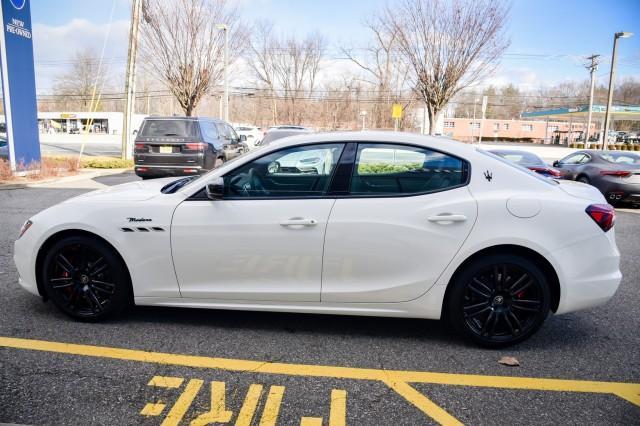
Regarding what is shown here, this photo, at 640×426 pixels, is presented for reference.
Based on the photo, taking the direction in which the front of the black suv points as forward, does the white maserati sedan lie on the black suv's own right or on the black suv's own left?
on the black suv's own right

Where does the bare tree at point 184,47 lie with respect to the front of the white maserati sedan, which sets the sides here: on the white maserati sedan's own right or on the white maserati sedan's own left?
on the white maserati sedan's own right

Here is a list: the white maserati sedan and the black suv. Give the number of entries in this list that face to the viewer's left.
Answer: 1

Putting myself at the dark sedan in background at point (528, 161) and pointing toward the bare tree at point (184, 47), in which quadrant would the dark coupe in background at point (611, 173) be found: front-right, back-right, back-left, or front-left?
back-right

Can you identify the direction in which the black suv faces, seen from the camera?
facing away from the viewer and to the right of the viewer

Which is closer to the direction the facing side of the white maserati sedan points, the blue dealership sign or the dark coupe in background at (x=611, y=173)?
the blue dealership sign

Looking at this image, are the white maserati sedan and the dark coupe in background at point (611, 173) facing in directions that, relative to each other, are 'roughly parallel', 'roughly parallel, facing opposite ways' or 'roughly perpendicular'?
roughly perpendicular

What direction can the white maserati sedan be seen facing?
to the viewer's left

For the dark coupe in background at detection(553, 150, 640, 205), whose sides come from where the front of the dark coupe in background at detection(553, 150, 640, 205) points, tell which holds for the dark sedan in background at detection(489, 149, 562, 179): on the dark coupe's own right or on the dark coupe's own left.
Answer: on the dark coupe's own left

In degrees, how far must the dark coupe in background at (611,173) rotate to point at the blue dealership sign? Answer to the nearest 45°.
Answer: approximately 45° to its left

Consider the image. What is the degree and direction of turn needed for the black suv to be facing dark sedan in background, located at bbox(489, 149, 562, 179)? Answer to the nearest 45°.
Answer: approximately 45° to its right

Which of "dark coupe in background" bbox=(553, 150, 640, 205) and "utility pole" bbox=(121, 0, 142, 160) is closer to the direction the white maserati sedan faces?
the utility pole

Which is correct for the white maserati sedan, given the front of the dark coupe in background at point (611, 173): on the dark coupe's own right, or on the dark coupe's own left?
on the dark coupe's own left
